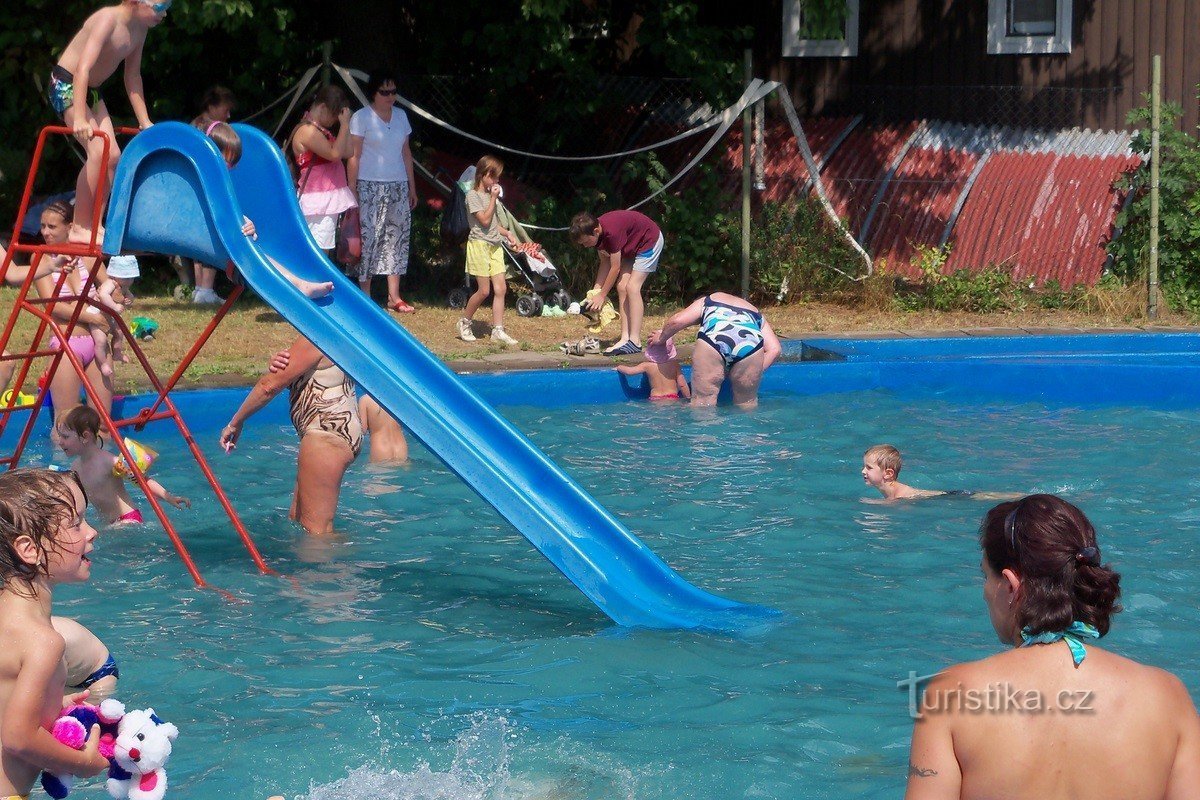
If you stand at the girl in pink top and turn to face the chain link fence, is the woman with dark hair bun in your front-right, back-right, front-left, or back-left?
back-right

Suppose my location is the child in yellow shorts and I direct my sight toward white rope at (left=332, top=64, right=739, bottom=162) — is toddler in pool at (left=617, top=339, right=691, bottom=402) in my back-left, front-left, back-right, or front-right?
back-right

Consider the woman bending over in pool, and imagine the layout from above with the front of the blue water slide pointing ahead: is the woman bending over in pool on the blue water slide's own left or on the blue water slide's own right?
on the blue water slide's own left

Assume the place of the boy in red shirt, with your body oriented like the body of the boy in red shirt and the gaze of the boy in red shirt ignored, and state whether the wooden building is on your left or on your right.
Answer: on your right

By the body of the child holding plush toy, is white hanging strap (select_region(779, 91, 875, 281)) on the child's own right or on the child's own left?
on the child's own left

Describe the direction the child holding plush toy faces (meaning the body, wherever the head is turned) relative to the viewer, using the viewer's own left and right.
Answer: facing to the right of the viewer

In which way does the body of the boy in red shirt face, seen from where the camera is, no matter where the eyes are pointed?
to the viewer's left

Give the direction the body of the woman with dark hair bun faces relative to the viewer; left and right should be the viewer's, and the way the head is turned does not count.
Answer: facing away from the viewer

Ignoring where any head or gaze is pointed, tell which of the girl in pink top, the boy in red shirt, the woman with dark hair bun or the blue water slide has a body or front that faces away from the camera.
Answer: the woman with dark hair bun

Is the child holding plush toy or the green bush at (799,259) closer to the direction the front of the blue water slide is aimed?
the child holding plush toy
